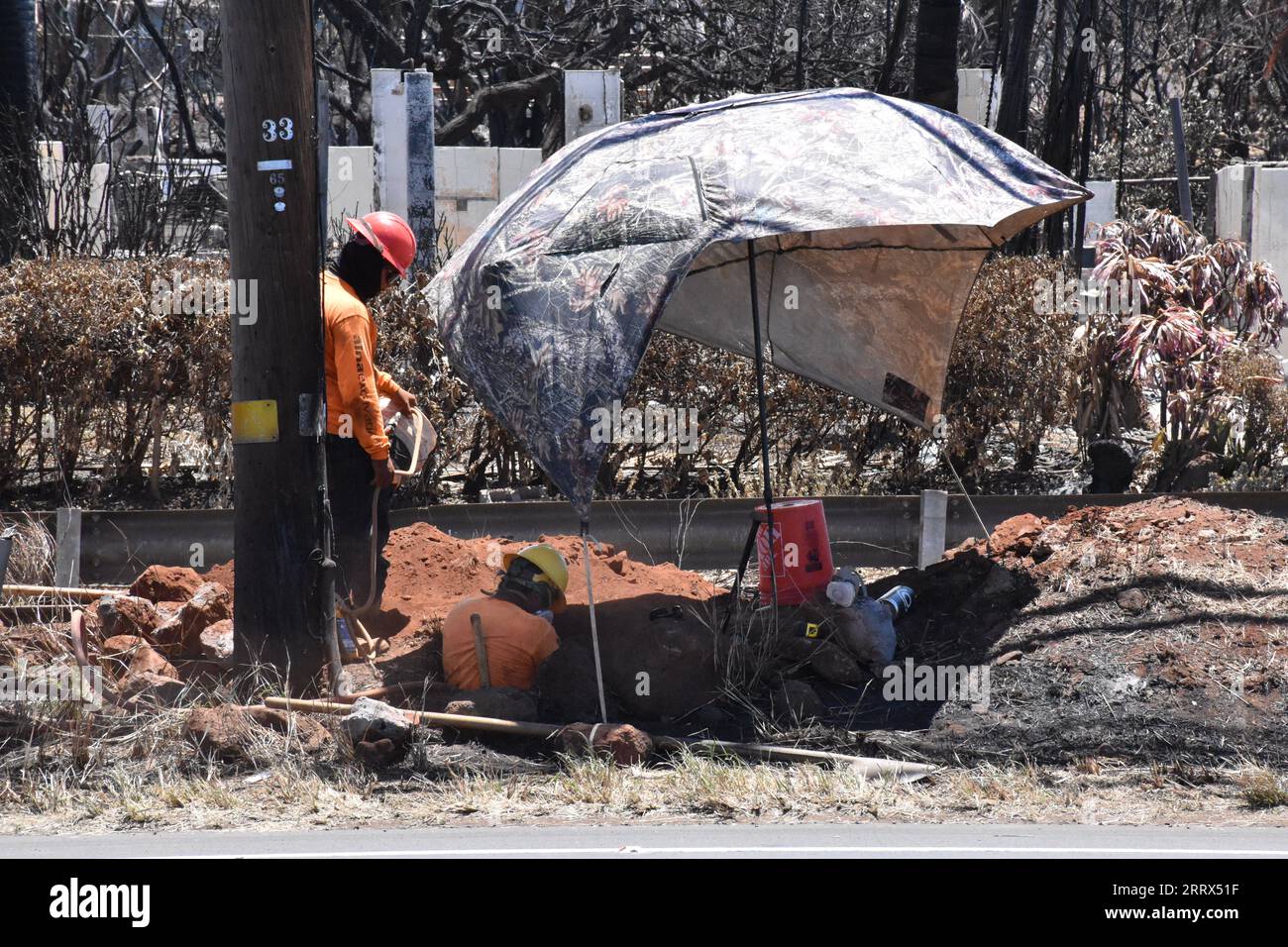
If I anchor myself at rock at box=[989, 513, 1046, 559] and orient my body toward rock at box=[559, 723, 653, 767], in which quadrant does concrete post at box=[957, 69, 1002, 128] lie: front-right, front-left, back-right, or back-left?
back-right

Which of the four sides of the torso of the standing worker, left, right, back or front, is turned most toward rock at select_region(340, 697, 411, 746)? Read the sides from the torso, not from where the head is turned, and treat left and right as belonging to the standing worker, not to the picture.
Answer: right

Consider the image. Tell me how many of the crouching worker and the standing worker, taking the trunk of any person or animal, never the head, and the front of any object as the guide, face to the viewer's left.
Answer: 0

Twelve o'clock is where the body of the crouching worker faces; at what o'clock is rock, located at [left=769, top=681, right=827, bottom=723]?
The rock is roughly at 2 o'clock from the crouching worker.

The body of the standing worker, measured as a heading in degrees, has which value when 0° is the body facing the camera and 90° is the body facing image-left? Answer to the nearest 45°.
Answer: approximately 270°

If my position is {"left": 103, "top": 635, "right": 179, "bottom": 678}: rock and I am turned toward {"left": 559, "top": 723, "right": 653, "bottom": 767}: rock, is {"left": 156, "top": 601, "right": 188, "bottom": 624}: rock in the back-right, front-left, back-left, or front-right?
back-left

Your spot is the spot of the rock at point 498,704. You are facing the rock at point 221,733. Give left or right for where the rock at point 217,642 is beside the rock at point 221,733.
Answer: right

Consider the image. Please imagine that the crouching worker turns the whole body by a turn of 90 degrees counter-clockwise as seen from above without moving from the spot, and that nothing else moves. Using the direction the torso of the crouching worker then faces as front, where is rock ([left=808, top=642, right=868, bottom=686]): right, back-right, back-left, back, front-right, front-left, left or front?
back-right

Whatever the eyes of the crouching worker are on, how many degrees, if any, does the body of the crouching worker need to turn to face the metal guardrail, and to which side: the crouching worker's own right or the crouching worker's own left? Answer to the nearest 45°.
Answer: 0° — they already face it

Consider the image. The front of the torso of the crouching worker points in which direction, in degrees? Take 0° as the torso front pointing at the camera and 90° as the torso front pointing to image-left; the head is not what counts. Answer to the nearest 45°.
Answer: approximately 225°

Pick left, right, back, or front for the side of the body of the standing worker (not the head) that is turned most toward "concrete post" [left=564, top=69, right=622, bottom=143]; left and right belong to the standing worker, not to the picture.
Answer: left

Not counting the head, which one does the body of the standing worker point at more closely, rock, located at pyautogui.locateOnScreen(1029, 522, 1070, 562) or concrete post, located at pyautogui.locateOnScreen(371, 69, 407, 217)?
the rock

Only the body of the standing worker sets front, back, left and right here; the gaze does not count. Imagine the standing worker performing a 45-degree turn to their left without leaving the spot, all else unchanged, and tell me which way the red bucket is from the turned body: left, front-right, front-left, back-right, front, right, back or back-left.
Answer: front-right
